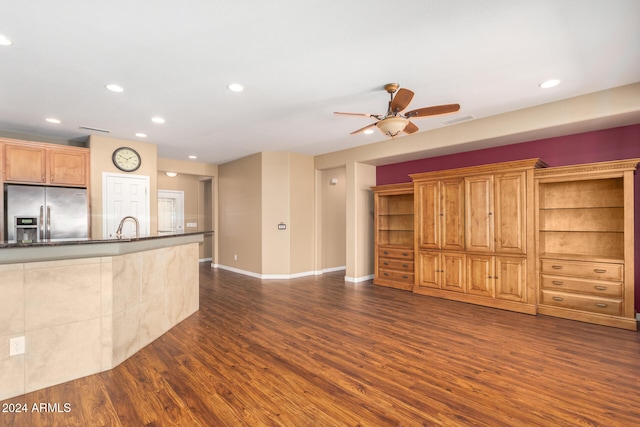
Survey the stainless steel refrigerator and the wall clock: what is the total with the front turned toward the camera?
2

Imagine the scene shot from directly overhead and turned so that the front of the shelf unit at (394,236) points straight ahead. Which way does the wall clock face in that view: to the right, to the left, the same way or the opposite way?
to the left

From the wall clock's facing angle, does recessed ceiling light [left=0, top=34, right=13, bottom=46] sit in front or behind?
in front

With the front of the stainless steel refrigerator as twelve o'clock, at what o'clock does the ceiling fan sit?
The ceiling fan is roughly at 11 o'clock from the stainless steel refrigerator.

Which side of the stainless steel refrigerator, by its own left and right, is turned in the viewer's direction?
front

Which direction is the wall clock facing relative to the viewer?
toward the camera

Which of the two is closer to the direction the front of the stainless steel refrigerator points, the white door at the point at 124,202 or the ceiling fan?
the ceiling fan

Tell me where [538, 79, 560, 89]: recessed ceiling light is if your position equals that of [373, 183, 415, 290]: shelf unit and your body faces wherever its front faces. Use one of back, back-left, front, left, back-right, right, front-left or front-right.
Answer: left

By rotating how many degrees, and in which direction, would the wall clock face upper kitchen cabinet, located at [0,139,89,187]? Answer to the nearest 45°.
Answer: approximately 90° to its right

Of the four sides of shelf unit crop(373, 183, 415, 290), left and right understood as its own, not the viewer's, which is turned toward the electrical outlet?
front

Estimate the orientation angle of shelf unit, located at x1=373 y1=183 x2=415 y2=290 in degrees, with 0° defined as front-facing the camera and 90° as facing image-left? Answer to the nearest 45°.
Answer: approximately 45°

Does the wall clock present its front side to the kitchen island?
yes

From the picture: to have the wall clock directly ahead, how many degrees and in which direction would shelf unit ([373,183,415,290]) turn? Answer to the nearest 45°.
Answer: approximately 45° to its right
